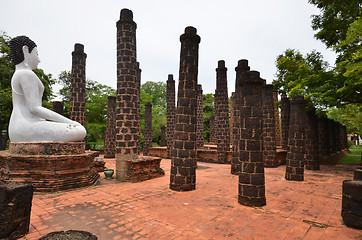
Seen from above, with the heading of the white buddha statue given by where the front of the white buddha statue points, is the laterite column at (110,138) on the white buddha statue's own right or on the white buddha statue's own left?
on the white buddha statue's own left

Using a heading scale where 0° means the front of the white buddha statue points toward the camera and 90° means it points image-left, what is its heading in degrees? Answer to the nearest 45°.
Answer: approximately 270°

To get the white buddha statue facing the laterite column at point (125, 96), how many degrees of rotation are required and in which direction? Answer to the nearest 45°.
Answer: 0° — it already faces it
